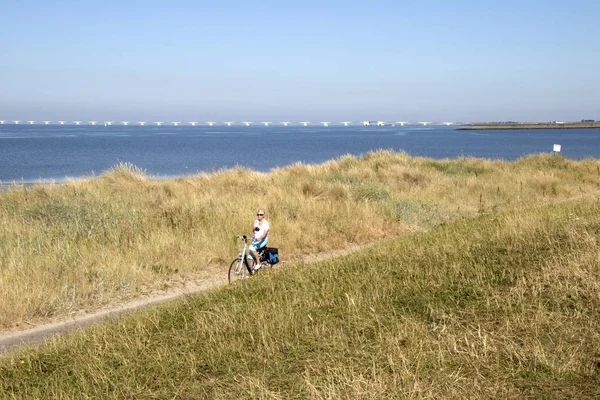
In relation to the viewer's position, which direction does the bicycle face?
facing the viewer and to the left of the viewer
